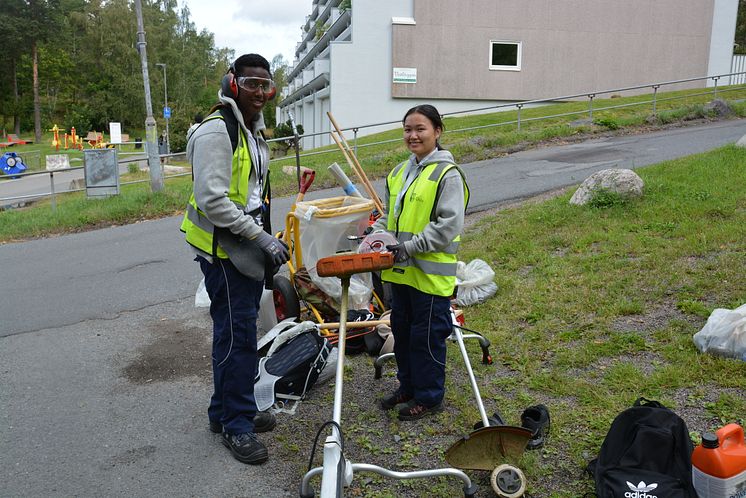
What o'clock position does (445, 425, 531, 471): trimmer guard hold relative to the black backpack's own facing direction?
The trimmer guard is roughly at 3 o'clock from the black backpack.

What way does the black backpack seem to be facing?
toward the camera

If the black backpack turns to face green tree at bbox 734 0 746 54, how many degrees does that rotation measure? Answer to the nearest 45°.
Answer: approximately 180°

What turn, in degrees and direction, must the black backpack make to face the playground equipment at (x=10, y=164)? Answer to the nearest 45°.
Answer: approximately 135° to its right

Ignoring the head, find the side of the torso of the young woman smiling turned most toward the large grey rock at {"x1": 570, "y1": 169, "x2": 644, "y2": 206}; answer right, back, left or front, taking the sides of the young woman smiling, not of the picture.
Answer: back

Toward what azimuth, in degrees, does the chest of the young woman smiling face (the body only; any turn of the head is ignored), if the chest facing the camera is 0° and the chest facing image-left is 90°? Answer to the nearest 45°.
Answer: approximately 45°

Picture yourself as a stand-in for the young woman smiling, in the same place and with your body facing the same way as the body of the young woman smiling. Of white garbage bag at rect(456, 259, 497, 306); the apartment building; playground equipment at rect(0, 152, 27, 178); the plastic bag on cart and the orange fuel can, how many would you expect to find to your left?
1

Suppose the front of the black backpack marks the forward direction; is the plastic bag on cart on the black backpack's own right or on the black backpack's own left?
on the black backpack's own right
